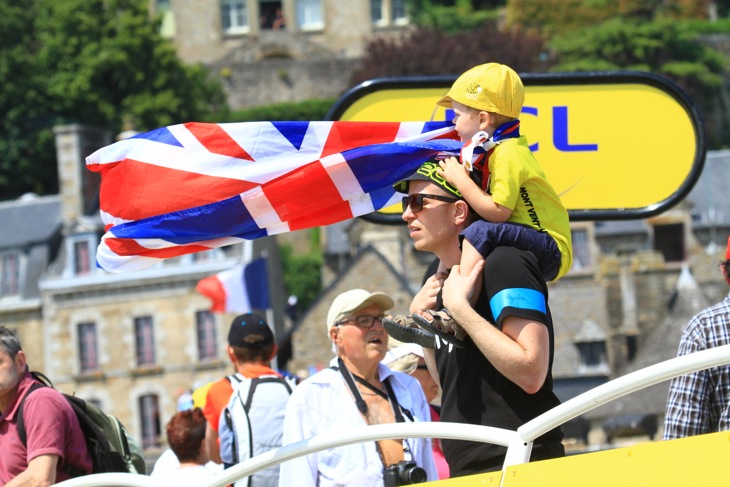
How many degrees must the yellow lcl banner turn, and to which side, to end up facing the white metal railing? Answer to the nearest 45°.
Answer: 0° — it already faces it

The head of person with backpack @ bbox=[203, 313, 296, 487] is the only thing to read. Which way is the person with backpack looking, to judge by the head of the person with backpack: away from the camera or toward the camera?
away from the camera

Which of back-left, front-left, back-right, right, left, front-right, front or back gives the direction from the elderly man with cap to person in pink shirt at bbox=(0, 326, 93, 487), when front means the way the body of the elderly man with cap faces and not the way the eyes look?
back-right

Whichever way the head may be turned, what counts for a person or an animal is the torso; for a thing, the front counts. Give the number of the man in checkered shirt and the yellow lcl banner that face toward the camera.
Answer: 1

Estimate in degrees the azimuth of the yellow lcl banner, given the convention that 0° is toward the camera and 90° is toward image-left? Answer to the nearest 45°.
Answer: approximately 0°

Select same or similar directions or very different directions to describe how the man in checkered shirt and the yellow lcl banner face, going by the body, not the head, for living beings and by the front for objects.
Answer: very different directions

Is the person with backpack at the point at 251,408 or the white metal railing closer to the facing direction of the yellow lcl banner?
the white metal railing
